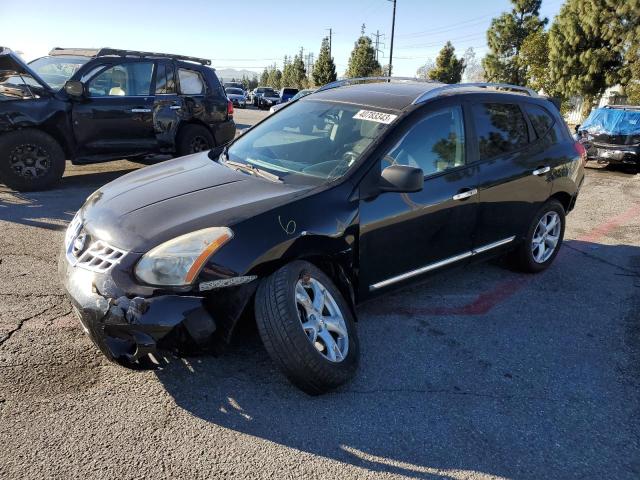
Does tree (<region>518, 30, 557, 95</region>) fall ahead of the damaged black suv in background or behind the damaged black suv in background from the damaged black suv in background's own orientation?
behind

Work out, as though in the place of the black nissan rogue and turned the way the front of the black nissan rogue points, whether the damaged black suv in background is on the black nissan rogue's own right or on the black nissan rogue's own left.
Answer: on the black nissan rogue's own right

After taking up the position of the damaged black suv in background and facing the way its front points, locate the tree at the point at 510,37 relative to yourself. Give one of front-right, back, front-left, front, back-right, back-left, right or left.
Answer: back

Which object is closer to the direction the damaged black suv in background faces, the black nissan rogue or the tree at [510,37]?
the black nissan rogue

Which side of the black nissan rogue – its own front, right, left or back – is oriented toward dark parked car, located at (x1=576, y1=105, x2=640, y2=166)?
back

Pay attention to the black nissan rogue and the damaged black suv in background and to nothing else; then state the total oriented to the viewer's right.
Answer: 0

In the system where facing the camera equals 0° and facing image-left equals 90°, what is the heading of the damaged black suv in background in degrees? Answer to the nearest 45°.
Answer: approximately 45°

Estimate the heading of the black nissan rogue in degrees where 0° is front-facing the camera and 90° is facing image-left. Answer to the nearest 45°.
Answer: approximately 45°

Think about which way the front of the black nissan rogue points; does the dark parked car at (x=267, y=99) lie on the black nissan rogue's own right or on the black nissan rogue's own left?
on the black nissan rogue's own right

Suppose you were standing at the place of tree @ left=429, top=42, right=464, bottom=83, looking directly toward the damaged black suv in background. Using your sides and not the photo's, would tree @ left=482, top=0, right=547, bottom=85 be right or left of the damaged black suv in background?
left

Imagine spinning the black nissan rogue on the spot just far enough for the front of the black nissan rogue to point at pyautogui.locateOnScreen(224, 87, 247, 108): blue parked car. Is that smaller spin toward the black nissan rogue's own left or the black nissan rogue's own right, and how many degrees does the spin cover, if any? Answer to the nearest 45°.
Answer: approximately 135° to the black nissan rogue's own right

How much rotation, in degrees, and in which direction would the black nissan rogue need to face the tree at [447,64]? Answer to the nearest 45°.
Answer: approximately 135° to its right
